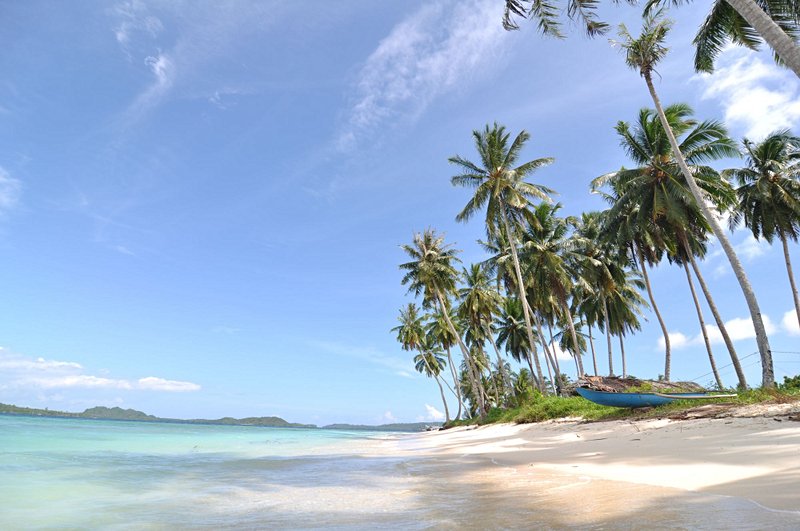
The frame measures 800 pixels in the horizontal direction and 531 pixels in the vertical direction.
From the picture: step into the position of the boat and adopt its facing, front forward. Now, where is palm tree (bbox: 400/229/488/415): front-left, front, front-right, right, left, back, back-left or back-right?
front-right

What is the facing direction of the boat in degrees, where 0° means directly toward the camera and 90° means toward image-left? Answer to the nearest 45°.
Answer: approximately 90°

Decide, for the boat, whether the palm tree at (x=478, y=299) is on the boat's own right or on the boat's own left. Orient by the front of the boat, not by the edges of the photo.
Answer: on the boat's own right

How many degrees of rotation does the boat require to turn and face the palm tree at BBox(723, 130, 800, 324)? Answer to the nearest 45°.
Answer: approximately 135° to its right
